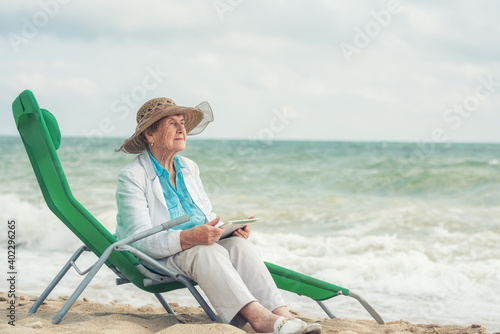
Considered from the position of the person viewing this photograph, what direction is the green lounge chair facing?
facing to the right of the viewer

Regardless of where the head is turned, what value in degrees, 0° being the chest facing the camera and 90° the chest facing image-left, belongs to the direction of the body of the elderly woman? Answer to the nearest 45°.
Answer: approximately 315°
